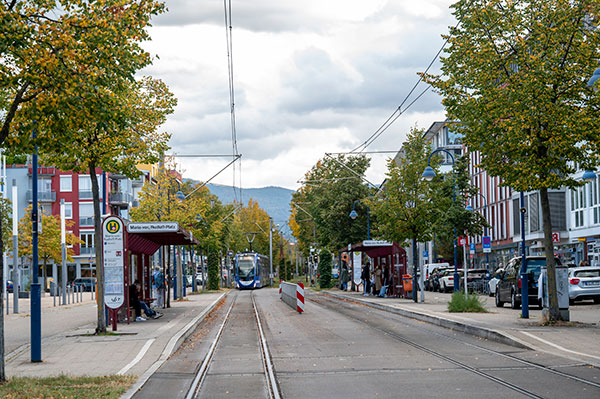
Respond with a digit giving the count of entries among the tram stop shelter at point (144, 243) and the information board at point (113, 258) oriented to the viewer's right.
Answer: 1

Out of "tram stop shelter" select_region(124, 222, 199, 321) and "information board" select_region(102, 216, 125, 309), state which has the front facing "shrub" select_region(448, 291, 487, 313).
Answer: the tram stop shelter

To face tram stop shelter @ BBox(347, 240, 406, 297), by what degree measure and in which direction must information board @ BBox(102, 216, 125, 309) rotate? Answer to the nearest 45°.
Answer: approximately 135° to its left

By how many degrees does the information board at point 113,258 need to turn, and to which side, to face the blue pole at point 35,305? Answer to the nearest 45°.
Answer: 0° — it already faces it

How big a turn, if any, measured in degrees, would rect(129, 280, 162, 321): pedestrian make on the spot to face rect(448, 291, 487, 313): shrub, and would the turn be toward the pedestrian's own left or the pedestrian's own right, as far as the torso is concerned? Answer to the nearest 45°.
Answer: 0° — they already face it

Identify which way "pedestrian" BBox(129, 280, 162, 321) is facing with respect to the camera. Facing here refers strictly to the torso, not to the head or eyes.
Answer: to the viewer's right

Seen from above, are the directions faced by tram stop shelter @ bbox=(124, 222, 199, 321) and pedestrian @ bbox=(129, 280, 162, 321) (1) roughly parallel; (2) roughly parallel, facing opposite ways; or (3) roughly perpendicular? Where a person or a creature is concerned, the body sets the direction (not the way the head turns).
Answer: roughly parallel

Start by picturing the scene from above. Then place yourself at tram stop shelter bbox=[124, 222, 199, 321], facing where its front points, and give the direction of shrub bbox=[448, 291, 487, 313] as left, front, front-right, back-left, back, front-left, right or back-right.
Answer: front

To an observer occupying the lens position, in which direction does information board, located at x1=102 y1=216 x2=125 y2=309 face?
facing the viewer

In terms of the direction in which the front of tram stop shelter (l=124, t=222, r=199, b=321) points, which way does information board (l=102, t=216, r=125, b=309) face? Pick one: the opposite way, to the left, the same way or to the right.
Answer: to the right

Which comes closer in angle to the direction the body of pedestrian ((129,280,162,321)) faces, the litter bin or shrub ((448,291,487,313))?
the shrub

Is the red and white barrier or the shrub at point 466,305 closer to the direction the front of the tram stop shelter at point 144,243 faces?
the shrub

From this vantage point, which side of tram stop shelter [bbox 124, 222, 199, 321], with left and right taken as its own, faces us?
right

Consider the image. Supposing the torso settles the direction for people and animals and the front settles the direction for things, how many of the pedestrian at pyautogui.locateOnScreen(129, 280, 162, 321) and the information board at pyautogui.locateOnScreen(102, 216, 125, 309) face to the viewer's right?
1
